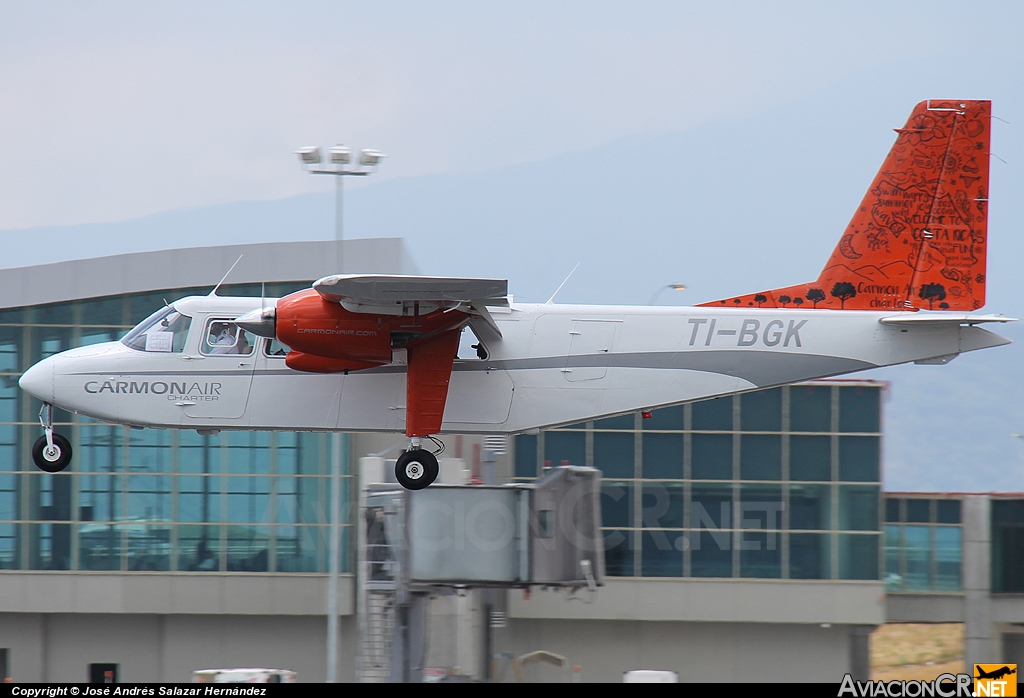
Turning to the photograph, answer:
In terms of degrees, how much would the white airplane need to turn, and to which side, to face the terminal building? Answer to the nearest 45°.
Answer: approximately 90° to its right

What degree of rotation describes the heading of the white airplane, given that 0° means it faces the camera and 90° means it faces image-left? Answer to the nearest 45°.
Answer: approximately 90°

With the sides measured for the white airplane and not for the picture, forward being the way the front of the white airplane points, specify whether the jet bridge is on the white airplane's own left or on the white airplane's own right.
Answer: on the white airplane's own right
